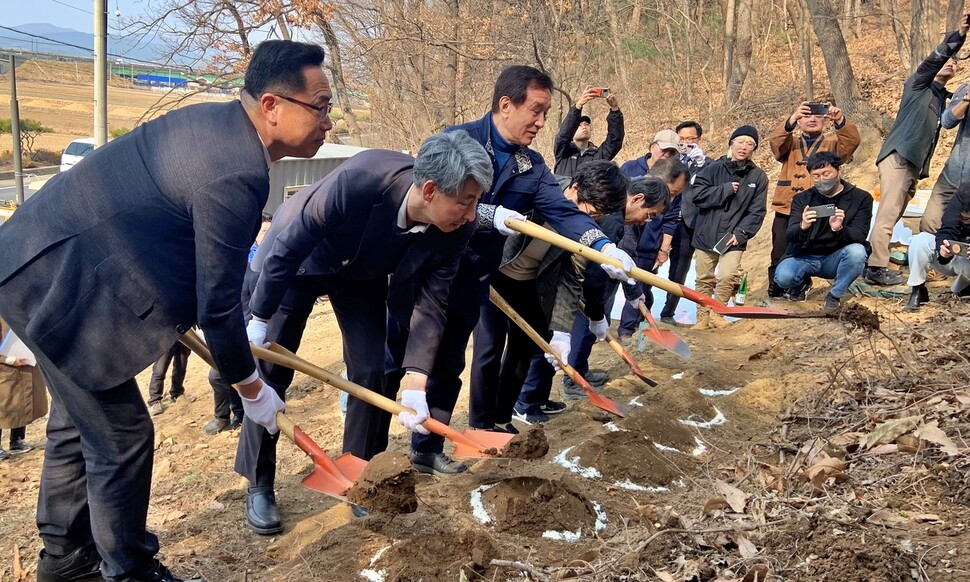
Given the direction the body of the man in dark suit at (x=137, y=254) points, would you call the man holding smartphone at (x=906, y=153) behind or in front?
in front

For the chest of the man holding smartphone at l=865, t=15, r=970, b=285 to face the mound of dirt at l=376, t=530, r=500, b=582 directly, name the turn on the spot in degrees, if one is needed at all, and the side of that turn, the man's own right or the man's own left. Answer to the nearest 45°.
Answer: approximately 45° to the man's own right

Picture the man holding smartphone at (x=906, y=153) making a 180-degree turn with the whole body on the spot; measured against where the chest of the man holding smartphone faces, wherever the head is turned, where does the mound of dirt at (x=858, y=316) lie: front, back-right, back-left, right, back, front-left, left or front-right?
back-left

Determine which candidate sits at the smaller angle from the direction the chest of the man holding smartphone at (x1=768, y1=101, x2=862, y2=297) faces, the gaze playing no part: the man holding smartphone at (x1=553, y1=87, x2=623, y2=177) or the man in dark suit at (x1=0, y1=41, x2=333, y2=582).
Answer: the man in dark suit

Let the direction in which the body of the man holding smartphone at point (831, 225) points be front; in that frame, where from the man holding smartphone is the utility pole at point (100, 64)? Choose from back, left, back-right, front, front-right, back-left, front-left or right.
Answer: right

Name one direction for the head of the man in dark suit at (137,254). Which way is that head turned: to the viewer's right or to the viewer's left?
to the viewer's right

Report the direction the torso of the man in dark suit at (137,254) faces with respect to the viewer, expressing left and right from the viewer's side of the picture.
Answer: facing to the right of the viewer

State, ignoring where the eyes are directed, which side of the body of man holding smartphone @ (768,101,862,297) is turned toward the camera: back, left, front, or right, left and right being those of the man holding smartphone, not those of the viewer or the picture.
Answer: front

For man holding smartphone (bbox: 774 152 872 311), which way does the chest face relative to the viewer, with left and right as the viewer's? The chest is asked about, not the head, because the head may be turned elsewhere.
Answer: facing the viewer

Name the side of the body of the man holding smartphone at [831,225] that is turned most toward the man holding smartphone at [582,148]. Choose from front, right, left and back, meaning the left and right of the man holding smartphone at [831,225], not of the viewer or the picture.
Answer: right

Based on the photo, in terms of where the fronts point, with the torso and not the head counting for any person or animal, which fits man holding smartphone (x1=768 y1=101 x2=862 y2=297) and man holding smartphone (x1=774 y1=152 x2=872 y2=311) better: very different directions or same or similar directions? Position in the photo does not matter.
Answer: same or similar directions

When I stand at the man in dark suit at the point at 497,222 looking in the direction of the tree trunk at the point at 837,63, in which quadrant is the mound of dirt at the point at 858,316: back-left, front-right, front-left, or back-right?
front-right

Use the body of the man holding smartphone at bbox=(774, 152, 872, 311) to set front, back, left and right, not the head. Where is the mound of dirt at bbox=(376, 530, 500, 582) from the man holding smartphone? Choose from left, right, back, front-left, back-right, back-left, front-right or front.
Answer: front

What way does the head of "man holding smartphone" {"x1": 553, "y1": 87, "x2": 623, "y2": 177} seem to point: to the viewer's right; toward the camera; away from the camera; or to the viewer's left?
toward the camera

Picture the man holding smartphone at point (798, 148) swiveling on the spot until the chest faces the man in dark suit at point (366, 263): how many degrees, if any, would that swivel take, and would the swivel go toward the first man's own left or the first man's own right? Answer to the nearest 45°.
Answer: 0° — they already face them

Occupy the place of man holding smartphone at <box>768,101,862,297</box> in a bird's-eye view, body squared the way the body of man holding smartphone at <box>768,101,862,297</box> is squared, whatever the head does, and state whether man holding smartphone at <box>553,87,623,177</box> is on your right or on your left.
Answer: on your right
